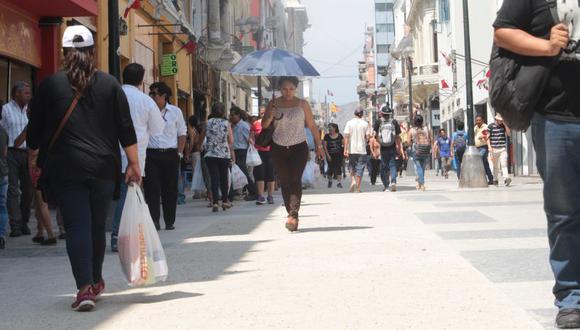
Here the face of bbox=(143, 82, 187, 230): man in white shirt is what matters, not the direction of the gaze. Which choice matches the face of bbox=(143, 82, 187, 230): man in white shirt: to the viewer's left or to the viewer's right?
to the viewer's left

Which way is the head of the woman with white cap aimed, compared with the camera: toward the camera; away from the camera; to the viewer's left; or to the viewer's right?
away from the camera

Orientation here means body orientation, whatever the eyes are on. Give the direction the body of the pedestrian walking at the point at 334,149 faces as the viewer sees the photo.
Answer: toward the camera

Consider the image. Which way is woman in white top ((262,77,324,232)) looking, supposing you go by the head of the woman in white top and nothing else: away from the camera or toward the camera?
toward the camera

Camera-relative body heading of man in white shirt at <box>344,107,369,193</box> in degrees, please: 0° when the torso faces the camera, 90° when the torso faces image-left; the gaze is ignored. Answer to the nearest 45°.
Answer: approximately 180°

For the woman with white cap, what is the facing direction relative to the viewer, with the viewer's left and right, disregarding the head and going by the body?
facing away from the viewer

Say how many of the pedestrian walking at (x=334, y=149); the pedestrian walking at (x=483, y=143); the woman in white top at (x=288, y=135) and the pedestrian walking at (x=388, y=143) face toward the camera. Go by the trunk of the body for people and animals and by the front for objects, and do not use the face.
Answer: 3

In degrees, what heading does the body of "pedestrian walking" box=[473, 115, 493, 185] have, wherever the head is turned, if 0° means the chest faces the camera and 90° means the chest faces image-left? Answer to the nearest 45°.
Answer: approximately 0°

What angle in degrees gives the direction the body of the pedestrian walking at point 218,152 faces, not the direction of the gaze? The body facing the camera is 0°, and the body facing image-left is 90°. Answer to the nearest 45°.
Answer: approximately 180°

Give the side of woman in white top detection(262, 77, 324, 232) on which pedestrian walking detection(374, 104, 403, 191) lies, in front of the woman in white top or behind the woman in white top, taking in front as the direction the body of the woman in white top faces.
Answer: behind
